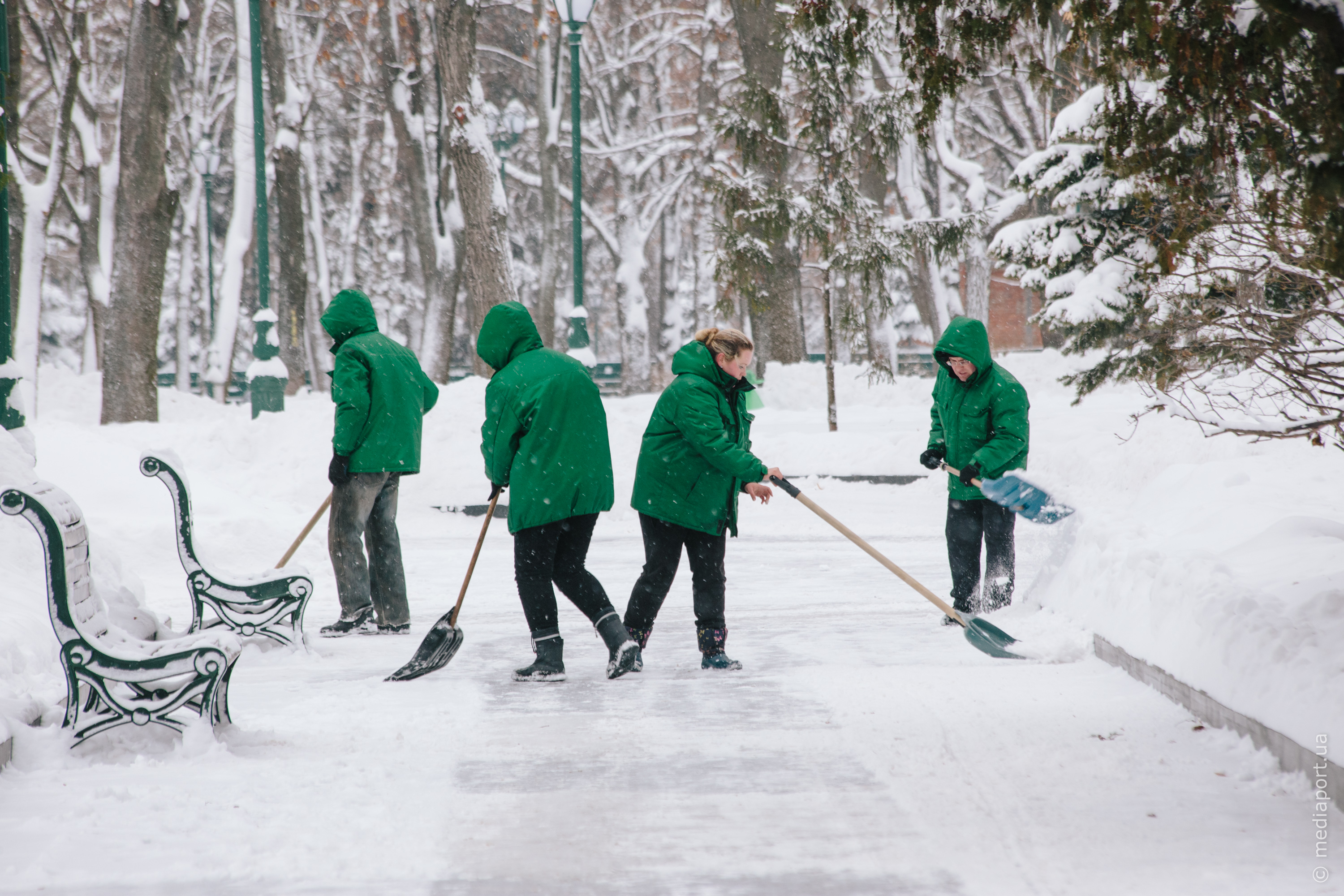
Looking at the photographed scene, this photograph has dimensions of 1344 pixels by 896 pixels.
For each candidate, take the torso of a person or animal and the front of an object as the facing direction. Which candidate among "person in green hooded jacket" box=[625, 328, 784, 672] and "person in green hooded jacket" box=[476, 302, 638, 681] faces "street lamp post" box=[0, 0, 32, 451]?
"person in green hooded jacket" box=[476, 302, 638, 681]

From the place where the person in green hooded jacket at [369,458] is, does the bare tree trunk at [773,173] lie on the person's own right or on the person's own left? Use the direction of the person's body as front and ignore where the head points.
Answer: on the person's own right

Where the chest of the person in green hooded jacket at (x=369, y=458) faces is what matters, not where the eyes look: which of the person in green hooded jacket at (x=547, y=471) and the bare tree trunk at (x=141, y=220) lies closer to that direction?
the bare tree trunk

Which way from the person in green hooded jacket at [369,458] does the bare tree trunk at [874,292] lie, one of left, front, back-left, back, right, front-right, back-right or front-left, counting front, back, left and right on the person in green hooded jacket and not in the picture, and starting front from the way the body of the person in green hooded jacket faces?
right

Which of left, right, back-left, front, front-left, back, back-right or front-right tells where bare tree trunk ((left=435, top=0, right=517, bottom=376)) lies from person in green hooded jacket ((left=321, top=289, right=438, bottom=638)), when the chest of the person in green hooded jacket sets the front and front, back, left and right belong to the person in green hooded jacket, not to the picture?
front-right

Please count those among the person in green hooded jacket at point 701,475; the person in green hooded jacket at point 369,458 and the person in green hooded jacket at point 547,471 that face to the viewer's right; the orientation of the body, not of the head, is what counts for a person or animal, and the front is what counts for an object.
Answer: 1

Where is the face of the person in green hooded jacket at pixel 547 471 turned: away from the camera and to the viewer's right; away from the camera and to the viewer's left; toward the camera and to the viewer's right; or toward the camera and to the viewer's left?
away from the camera and to the viewer's left

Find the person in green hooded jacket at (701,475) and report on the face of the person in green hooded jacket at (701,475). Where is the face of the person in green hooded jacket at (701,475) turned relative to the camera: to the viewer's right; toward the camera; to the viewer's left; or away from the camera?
to the viewer's right

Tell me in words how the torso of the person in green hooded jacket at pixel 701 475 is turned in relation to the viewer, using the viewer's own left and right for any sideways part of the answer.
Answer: facing to the right of the viewer

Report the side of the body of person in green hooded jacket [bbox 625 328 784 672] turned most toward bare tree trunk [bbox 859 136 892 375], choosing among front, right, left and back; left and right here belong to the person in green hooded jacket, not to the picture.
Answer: left

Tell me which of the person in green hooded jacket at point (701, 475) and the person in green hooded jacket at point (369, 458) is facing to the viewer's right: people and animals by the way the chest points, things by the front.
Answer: the person in green hooded jacket at point (701, 475)

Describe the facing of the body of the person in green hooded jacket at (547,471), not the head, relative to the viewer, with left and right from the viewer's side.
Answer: facing away from the viewer and to the left of the viewer

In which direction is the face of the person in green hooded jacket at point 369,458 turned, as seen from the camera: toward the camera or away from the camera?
away from the camera
